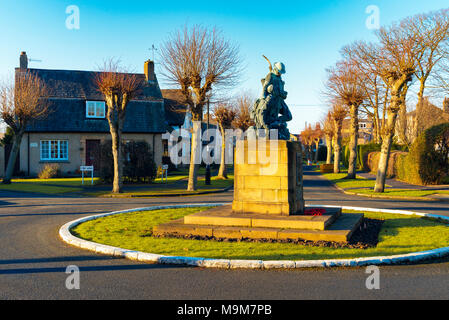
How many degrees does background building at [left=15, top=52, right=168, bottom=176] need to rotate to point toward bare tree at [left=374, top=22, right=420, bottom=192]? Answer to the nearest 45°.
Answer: approximately 45° to its left

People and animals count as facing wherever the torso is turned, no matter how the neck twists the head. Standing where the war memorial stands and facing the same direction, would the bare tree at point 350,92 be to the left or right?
on its left

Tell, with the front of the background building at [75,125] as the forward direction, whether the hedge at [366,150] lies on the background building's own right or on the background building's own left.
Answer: on the background building's own left

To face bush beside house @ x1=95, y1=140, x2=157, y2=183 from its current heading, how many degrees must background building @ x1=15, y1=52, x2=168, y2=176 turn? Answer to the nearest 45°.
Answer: approximately 45° to its left

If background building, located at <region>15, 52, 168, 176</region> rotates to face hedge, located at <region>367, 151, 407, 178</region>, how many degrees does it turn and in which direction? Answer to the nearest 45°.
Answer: approximately 45° to its left

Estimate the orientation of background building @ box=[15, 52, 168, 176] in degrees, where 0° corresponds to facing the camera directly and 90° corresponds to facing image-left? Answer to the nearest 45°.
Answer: approximately 0°
